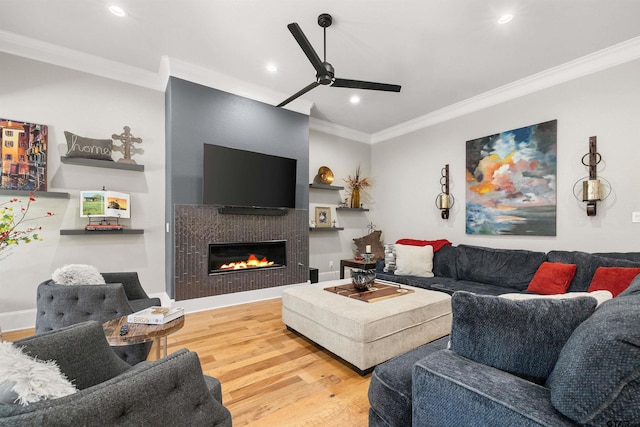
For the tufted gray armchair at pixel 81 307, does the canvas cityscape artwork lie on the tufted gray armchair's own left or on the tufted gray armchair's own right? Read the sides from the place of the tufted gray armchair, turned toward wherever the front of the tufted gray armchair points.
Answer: on the tufted gray armchair's own left
